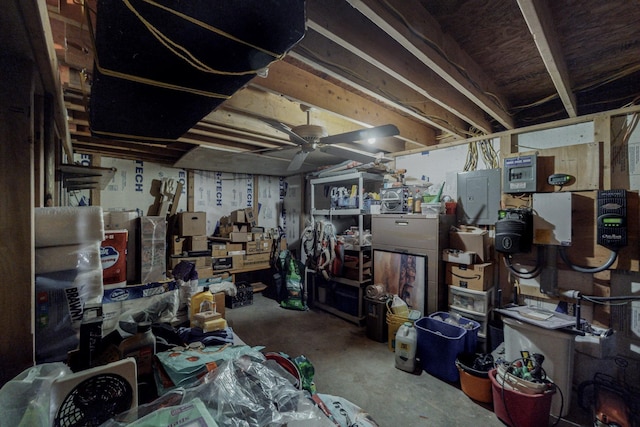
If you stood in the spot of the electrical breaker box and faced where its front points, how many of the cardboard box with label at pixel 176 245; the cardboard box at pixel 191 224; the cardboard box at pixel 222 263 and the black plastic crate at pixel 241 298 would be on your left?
0

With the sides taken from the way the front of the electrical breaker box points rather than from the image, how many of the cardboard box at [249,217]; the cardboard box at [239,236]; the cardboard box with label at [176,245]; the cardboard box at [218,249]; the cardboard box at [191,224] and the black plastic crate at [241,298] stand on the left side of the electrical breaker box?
0

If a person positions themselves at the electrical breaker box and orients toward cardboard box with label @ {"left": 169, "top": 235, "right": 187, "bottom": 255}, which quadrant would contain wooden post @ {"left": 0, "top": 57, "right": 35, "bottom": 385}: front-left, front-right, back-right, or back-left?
front-left

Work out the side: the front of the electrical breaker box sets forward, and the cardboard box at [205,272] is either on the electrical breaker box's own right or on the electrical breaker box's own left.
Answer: on the electrical breaker box's own right

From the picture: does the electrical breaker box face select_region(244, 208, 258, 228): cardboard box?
no

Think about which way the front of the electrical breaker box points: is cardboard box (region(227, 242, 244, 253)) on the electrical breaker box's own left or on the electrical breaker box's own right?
on the electrical breaker box's own right

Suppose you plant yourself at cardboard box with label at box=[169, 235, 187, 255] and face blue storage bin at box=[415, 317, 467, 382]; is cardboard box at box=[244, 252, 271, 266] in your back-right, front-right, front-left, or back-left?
front-left

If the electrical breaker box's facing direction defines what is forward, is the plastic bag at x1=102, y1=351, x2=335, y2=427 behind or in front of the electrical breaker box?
in front

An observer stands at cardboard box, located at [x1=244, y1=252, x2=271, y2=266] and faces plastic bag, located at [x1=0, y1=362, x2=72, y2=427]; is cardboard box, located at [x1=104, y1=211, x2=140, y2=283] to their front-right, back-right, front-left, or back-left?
front-right

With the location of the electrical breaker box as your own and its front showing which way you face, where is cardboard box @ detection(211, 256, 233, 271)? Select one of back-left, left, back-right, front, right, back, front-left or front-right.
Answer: right

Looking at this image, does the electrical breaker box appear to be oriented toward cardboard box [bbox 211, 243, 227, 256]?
no

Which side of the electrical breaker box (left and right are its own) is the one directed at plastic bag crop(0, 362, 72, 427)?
front

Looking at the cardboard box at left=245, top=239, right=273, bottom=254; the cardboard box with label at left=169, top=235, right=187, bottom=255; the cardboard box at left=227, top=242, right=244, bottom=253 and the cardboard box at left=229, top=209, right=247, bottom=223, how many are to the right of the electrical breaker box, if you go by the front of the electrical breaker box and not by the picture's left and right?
4

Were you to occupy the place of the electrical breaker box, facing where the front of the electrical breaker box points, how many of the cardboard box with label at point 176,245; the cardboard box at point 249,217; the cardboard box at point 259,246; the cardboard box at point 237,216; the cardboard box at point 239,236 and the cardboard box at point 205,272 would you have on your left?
0

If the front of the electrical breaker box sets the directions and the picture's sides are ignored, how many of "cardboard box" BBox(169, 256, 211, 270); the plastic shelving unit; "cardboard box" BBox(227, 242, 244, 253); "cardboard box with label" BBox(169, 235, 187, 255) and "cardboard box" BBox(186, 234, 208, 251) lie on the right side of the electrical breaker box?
5

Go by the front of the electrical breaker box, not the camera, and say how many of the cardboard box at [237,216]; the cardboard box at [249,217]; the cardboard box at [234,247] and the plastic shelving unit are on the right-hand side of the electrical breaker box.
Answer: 4

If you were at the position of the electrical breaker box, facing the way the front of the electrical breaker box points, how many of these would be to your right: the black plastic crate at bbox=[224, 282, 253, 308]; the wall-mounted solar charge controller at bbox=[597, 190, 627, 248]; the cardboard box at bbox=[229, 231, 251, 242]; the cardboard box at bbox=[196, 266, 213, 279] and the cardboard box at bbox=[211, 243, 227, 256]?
4
